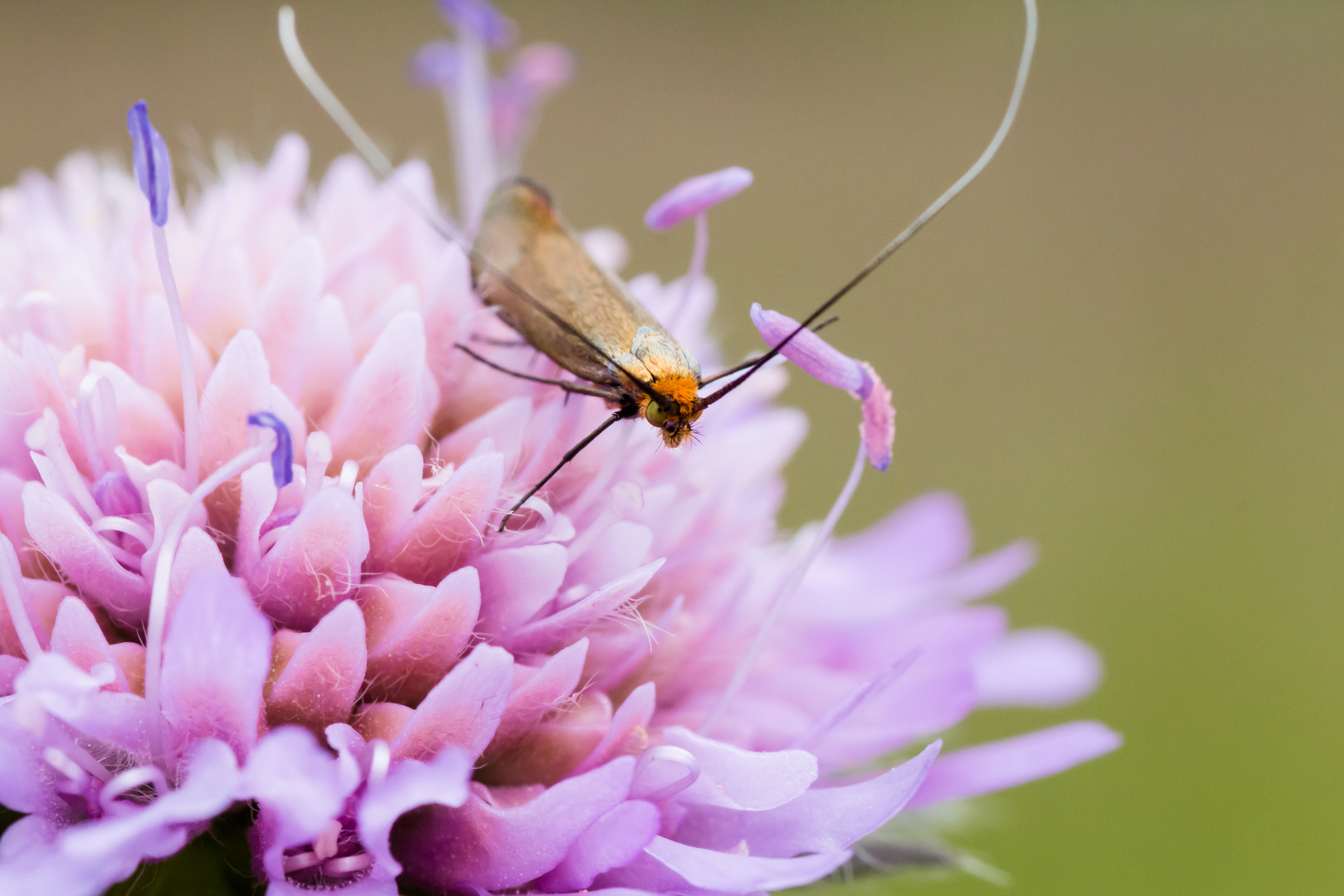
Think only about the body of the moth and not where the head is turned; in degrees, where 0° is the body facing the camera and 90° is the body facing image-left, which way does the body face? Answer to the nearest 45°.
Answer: approximately 315°
